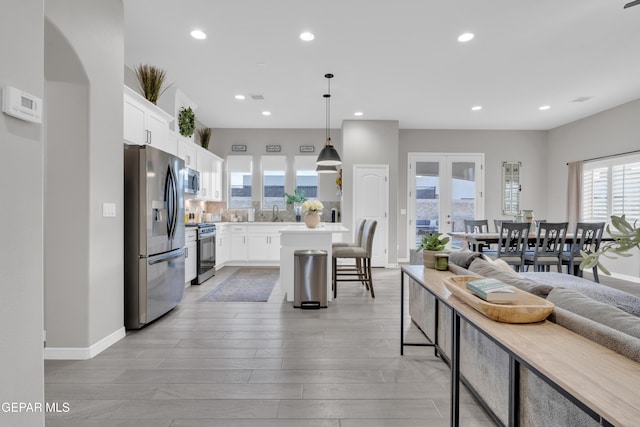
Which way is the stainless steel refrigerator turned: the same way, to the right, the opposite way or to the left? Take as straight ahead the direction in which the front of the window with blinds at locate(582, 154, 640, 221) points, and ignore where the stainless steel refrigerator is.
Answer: the opposite way

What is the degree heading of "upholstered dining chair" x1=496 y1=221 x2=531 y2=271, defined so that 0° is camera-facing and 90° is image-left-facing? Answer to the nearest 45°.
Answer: approximately 135°

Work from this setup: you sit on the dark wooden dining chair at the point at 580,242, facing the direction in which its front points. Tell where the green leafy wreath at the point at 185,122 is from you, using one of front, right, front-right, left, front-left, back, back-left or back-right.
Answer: left

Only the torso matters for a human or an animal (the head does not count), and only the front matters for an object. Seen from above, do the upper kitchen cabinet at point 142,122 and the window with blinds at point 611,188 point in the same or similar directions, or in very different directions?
very different directions

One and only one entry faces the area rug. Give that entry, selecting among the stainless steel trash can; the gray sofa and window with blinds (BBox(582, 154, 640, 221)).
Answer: the window with blinds

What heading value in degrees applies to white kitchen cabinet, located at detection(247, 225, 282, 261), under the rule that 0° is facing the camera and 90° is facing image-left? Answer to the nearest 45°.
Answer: approximately 0°

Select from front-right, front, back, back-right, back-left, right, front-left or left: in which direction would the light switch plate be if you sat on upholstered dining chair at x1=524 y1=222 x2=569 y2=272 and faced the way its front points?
left

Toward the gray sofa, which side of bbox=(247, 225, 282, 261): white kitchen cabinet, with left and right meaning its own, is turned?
front

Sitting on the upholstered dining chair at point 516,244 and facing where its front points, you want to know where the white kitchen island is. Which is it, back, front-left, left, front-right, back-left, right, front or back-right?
left

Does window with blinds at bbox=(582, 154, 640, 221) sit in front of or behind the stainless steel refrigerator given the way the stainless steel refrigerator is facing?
in front

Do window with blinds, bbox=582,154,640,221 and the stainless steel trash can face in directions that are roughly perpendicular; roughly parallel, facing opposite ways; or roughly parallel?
roughly perpendicular

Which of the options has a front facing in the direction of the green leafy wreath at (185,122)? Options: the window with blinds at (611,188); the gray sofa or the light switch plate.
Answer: the window with blinds
